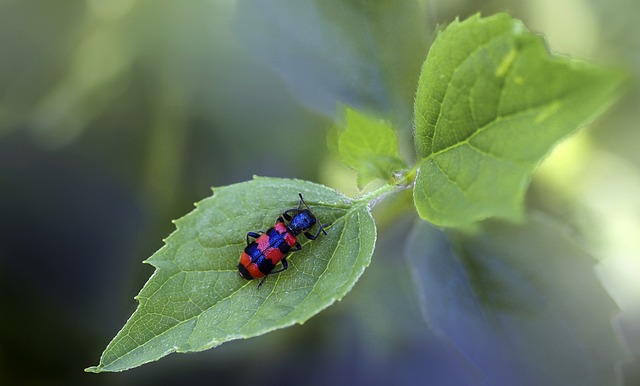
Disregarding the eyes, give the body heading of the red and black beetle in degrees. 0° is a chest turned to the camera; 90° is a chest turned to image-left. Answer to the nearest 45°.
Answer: approximately 225°
